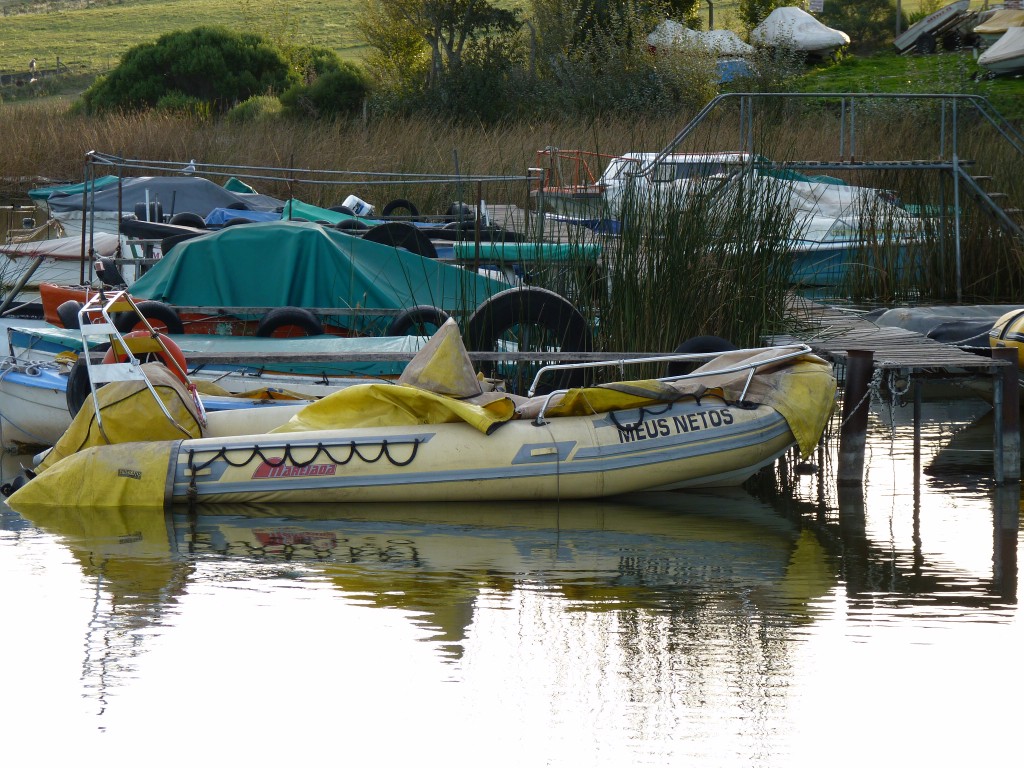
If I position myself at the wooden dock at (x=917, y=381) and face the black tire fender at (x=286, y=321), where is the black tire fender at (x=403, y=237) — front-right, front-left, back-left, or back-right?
front-right

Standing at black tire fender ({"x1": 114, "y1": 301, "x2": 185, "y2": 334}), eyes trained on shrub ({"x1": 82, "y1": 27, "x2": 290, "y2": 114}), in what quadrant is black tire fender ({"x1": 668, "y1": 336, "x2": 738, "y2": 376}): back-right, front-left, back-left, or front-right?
back-right
